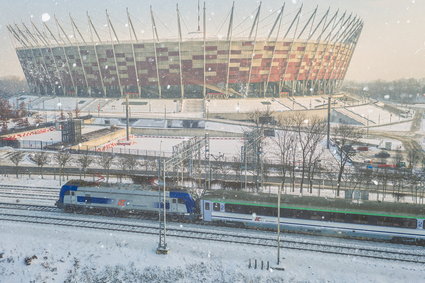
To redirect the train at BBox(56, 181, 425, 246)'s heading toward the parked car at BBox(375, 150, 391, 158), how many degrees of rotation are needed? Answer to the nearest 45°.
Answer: approximately 135° to its right

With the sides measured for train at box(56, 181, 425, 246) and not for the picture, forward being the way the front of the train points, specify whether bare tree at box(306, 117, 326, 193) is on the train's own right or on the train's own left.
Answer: on the train's own right

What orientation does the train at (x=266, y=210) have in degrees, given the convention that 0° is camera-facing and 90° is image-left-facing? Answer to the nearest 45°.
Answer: approximately 90°

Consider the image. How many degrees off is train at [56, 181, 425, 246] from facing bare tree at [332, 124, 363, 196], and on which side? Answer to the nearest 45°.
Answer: approximately 135° to its right

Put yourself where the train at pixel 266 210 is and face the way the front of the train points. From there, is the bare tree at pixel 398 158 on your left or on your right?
on your right
